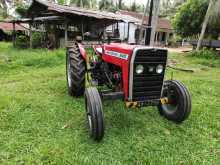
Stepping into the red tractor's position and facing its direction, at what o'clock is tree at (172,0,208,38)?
The tree is roughly at 8 o'clock from the red tractor.

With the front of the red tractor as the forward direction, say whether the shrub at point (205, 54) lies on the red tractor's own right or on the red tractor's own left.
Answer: on the red tractor's own left

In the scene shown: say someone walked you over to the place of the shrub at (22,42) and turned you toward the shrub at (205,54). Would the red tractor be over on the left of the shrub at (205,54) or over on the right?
right

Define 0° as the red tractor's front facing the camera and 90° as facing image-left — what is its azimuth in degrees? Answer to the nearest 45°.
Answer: approximately 315°

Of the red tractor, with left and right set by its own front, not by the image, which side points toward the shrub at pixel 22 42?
back
